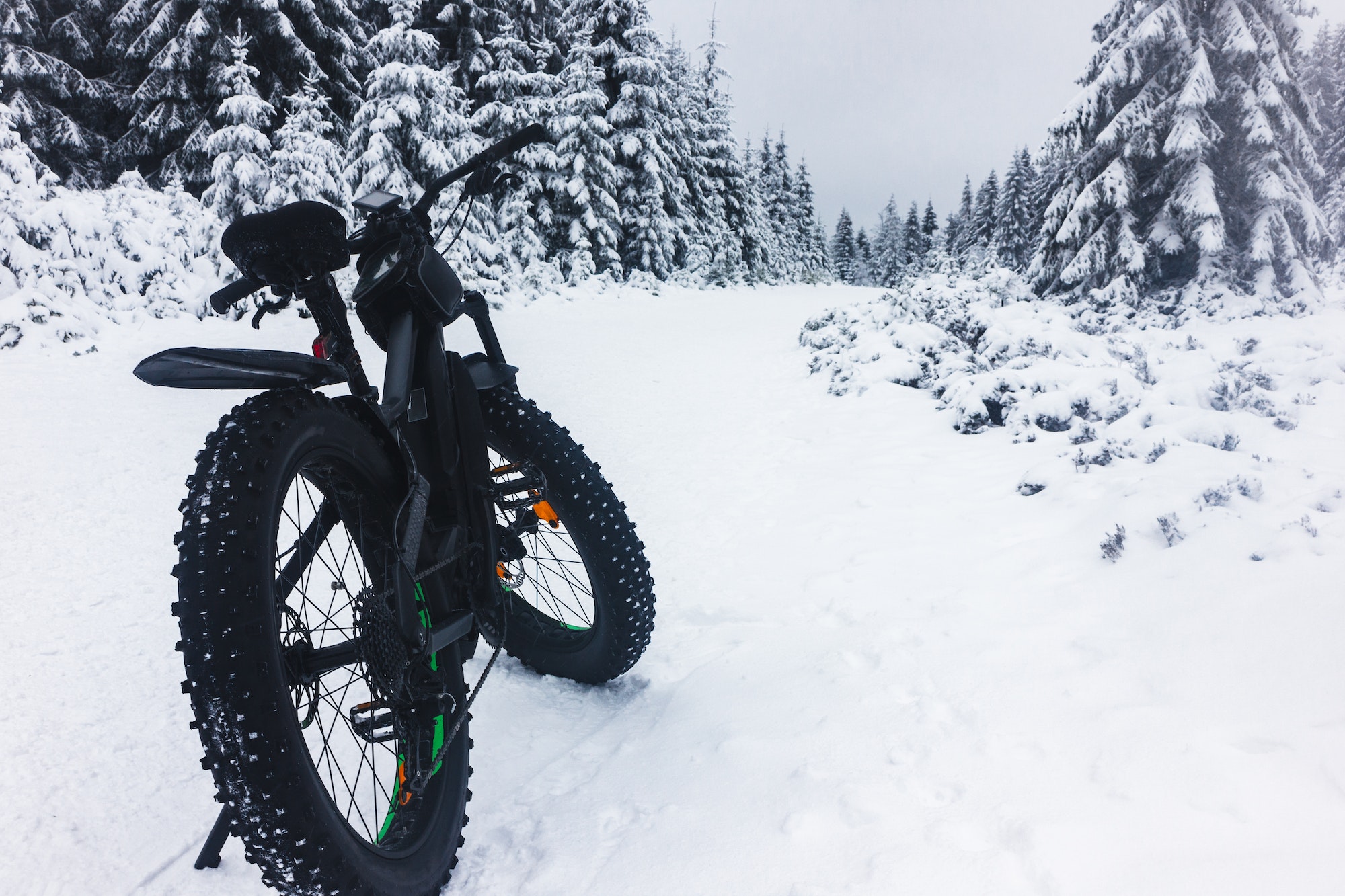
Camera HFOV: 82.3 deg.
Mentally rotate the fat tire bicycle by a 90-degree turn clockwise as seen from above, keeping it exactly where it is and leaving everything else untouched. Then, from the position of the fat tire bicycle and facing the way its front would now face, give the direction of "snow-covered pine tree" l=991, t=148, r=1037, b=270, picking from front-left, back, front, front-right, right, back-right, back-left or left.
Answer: left

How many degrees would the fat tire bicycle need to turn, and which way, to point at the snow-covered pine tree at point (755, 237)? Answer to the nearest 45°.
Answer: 0° — it already faces it

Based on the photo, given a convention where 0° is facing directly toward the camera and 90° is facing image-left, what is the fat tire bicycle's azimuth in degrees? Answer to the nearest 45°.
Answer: approximately 225°

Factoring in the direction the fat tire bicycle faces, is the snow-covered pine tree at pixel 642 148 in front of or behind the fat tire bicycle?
in front

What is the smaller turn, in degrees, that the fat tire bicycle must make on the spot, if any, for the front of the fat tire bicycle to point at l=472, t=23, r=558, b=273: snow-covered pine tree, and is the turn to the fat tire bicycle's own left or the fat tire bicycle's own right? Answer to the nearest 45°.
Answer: approximately 45° to the fat tire bicycle's own left

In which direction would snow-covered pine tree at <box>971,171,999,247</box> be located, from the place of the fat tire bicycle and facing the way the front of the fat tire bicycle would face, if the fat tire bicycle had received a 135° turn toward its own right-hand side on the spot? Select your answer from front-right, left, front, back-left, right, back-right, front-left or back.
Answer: back-left

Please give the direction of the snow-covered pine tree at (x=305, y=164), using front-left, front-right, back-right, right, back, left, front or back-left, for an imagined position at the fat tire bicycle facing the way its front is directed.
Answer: front-left

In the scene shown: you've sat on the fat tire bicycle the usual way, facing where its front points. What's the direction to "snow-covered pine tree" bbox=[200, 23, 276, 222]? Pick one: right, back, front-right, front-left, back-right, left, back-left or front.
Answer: front-left

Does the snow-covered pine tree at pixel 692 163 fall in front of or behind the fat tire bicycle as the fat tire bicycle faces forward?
in front

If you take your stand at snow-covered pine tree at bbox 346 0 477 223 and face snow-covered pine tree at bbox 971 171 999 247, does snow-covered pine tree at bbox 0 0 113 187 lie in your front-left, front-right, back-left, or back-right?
back-left

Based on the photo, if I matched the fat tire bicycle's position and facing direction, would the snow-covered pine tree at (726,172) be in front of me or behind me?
in front

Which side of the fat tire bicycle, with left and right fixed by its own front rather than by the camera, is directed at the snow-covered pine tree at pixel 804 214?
front
